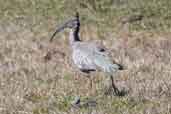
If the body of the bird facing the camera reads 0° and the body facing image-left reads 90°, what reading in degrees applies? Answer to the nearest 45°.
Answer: approximately 90°
